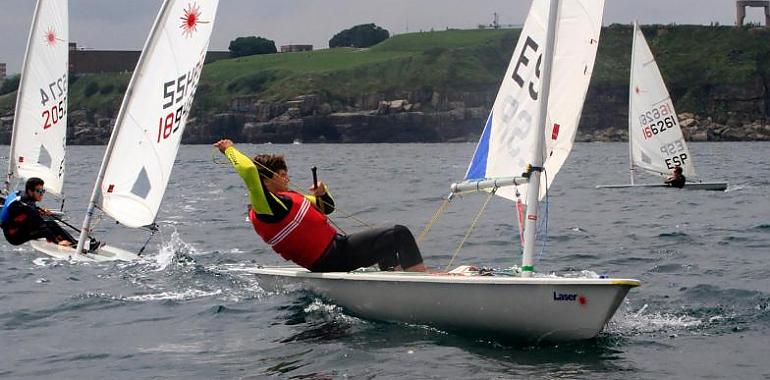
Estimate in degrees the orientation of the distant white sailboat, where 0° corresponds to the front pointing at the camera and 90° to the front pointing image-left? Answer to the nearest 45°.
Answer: approximately 90°

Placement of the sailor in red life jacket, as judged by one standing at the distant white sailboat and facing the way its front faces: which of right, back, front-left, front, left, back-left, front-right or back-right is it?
left

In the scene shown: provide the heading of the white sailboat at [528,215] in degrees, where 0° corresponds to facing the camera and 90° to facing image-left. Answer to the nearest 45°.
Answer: approximately 315°
